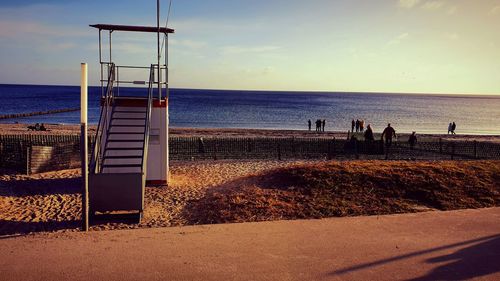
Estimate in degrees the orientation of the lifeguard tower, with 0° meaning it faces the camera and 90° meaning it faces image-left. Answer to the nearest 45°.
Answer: approximately 180°
